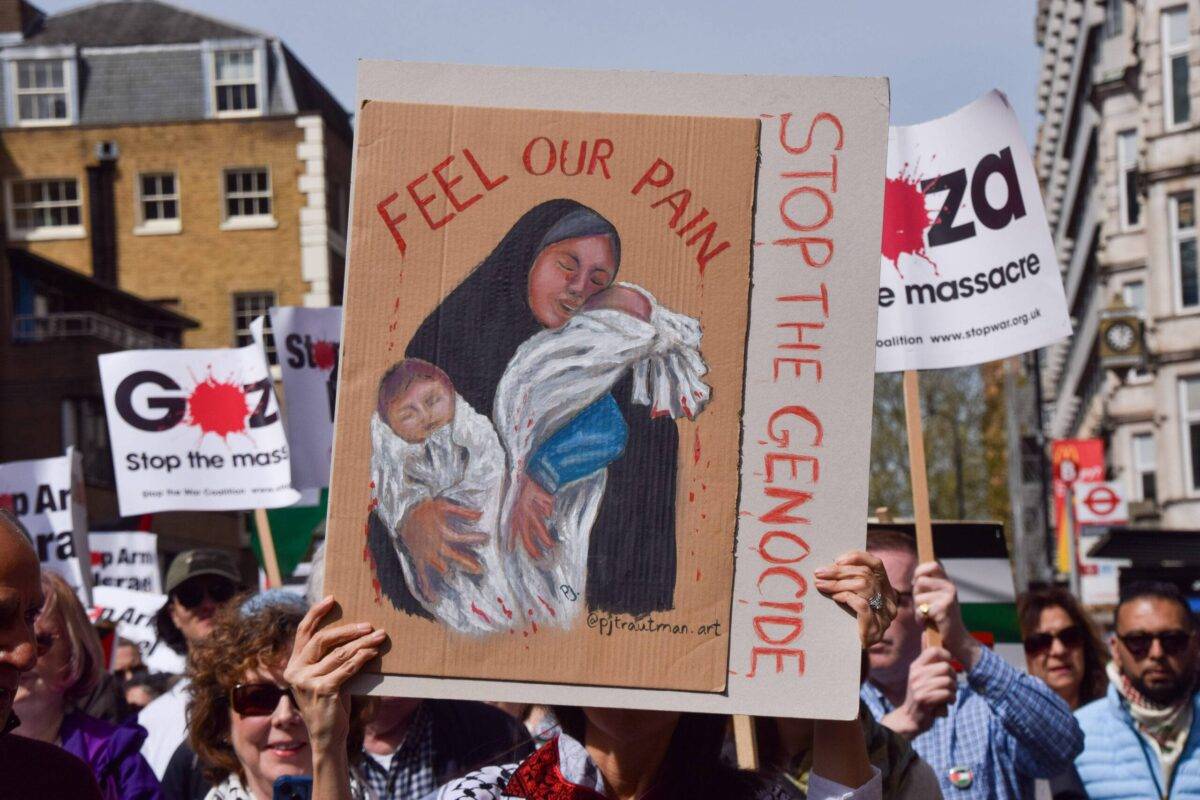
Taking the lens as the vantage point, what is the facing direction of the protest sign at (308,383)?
facing the viewer

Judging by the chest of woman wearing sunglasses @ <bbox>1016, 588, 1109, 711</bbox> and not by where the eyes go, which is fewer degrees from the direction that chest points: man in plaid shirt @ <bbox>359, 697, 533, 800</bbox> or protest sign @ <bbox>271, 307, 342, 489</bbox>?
the man in plaid shirt

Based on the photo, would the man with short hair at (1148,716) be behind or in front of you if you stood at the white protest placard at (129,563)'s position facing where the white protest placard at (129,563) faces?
in front

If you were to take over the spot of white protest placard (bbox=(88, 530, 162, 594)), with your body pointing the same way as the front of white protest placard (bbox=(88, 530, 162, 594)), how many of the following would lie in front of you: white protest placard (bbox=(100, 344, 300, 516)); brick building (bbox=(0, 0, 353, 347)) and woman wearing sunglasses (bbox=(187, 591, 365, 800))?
2

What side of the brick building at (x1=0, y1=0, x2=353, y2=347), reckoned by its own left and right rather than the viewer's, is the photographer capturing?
front

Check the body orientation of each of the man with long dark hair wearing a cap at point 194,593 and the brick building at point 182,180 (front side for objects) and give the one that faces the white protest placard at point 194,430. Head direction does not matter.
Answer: the brick building

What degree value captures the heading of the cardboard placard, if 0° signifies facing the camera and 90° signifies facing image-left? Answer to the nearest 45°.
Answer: approximately 0°

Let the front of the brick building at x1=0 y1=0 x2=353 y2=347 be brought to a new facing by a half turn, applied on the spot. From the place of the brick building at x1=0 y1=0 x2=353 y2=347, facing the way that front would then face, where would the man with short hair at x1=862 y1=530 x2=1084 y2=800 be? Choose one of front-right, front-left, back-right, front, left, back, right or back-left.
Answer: back

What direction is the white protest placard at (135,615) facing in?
toward the camera

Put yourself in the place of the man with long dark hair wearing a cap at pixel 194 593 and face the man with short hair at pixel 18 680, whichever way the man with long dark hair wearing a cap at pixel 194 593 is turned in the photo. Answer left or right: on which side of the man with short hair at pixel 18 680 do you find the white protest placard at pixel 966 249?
left

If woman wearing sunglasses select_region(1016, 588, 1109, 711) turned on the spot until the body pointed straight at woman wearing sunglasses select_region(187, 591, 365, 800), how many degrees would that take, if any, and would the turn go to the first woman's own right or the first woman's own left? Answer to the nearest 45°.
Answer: approximately 45° to the first woman's own right

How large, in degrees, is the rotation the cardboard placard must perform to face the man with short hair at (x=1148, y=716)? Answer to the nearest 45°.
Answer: approximately 135° to its left
